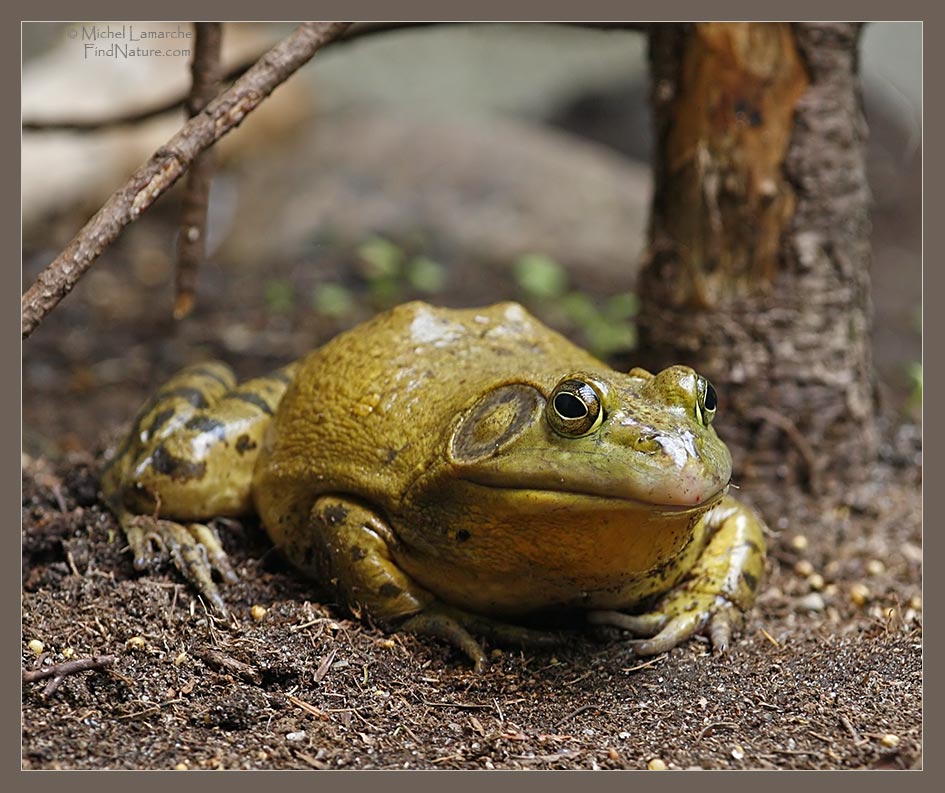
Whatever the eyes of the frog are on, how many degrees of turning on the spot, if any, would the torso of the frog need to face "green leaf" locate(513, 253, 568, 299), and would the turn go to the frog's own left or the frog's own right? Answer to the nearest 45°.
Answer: approximately 135° to the frog's own left

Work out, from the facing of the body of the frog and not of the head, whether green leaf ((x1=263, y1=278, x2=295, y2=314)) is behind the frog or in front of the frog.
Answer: behind

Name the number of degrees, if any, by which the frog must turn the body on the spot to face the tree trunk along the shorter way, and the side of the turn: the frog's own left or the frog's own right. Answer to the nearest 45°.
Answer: approximately 90° to the frog's own left

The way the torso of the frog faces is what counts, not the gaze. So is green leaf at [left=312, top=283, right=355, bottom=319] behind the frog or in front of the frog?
behind

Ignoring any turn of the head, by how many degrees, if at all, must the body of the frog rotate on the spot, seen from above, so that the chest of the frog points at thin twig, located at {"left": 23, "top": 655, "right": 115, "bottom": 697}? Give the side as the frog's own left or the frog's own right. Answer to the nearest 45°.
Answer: approximately 90° to the frog's own right

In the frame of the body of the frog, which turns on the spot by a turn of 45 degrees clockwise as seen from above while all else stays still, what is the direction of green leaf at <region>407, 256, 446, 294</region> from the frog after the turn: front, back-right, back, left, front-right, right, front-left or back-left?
back

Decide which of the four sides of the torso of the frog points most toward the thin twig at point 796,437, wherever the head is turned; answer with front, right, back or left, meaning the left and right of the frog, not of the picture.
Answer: left

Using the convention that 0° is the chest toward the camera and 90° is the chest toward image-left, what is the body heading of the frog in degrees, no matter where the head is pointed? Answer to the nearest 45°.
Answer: approximately 315°

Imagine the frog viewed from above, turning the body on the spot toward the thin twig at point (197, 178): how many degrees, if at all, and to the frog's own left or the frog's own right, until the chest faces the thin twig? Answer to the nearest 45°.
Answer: approximately 180°

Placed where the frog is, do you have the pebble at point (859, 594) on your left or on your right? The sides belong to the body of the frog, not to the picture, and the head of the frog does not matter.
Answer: on your left

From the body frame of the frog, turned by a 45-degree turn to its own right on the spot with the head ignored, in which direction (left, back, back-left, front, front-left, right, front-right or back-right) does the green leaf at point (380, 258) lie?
back
